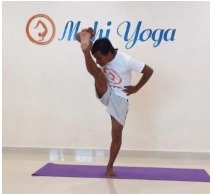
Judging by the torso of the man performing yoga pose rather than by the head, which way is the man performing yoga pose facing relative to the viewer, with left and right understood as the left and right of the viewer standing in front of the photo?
facing the viewer and to the left of the viewer
